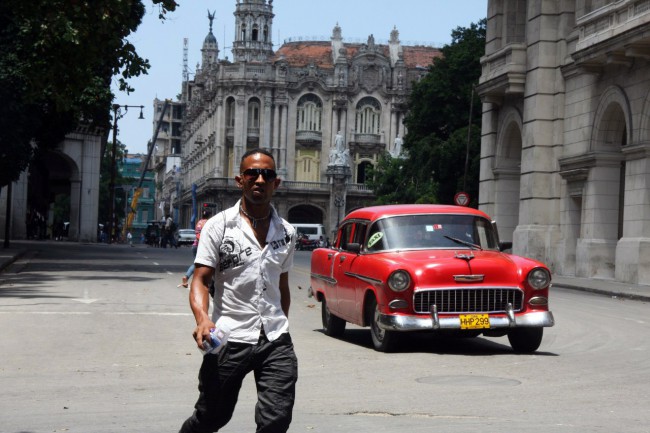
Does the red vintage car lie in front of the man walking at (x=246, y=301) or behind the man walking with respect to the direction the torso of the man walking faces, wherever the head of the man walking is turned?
behind

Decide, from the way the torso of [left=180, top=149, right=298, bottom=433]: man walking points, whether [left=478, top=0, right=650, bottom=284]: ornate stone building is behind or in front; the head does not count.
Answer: behind

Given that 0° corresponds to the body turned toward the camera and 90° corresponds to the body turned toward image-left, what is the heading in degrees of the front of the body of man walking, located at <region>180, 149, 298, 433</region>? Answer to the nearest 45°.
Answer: approximately 0°
